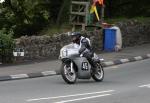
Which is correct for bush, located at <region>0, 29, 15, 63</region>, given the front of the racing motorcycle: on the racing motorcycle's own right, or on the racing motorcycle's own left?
on the racing motorcycle's own right

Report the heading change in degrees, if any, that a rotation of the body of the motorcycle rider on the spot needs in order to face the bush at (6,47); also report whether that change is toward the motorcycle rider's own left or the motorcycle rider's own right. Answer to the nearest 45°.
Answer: approximately 90° to the motorcycle rider's own right
